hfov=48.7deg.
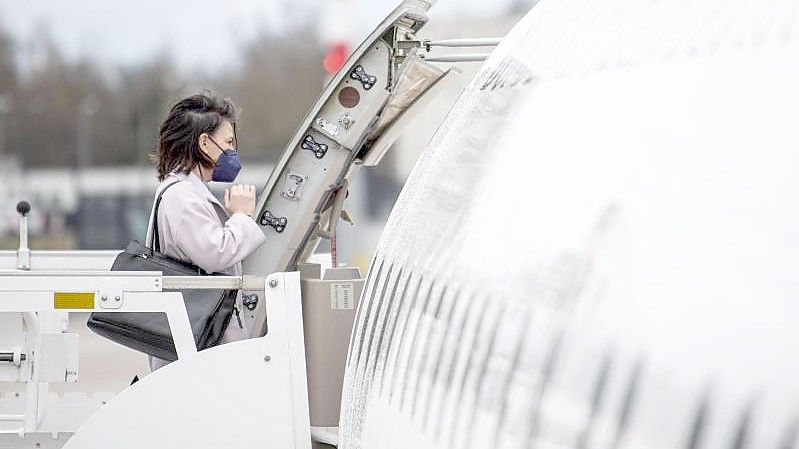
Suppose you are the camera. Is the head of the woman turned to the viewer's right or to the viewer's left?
to the viewer's right

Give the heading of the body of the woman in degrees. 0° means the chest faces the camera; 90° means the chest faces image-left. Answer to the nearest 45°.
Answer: approximately 270°
